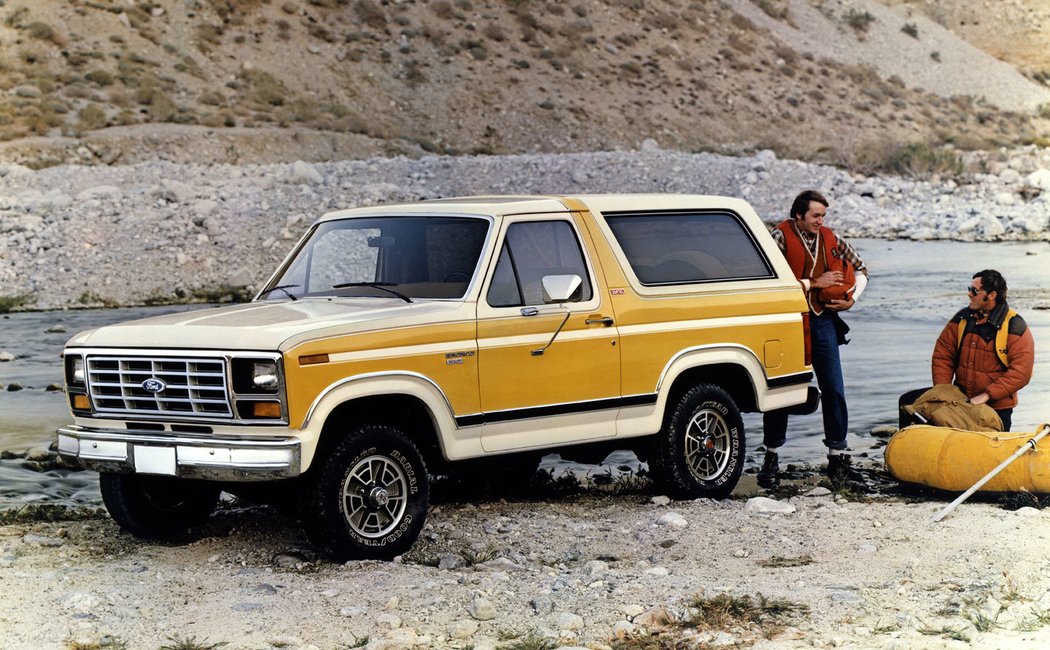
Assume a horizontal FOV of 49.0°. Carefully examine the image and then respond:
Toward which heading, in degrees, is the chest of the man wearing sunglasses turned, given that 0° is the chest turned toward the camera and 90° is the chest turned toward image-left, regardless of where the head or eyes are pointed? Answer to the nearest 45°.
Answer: approximately 45°

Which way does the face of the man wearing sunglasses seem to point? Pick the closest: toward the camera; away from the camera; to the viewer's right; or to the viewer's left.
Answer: to the viewer's left

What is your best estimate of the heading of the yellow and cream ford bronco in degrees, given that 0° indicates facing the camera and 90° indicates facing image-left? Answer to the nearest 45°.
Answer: approximately 45°

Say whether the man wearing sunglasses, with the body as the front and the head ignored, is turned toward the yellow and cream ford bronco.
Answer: yes
